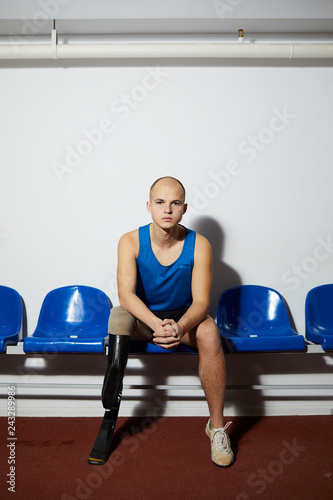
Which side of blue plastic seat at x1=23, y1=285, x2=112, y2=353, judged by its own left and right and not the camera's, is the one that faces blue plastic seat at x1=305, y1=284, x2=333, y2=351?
left

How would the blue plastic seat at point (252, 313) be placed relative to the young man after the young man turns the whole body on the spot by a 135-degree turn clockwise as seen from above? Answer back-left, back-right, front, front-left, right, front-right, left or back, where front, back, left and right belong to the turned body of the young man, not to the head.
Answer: right

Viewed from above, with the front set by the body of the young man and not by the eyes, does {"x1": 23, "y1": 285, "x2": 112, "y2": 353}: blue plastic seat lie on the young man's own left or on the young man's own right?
on the young man's own right

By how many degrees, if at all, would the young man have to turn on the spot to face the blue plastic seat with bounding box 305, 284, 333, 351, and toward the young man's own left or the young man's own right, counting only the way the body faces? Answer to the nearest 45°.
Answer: approximately 135° to the young man's own left

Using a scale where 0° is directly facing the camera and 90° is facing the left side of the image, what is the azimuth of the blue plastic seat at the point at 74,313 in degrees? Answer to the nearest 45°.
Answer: approximately 0°

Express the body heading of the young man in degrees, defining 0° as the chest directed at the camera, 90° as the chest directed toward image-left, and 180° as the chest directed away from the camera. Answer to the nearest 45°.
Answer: approximately 0°

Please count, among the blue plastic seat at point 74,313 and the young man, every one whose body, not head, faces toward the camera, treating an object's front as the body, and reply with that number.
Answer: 2

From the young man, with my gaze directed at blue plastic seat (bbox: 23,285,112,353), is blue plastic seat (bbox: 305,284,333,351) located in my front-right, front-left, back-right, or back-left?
back-right

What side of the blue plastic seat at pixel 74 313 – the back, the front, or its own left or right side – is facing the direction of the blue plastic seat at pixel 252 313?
left
